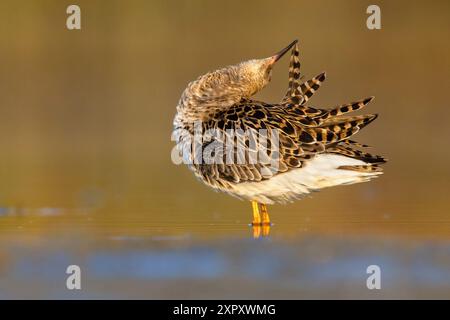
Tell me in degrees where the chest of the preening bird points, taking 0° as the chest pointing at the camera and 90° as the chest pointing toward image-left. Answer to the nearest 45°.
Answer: approximately 90°
